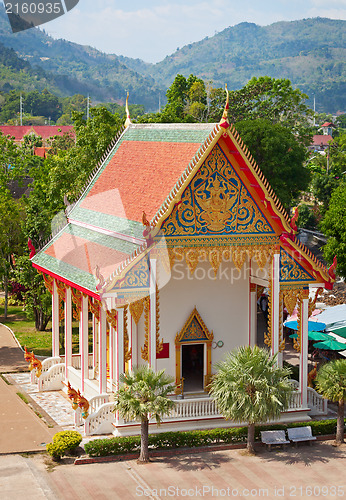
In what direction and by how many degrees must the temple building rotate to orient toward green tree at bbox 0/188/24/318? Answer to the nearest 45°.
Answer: approximately 135° to its right

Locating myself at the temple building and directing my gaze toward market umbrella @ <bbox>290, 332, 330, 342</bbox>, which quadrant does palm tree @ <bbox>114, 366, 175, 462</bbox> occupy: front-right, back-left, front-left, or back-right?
back-right

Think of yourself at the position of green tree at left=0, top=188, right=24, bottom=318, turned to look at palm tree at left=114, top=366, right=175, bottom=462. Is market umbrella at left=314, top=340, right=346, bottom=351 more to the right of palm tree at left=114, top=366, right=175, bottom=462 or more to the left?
left

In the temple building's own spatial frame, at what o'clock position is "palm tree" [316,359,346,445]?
The palm tree is roughly at 10 o'clock from the temple building.

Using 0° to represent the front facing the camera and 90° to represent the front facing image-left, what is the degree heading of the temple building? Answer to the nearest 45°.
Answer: approximately 0°

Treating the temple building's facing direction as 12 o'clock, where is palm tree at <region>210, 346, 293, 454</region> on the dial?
The palm tree is roughly at 11 o'clock from the temple building.

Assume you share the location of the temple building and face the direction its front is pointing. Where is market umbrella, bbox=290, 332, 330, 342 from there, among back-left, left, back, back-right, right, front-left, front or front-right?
back-left

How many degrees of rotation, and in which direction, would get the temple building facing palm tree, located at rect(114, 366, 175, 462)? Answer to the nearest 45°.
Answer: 0° — it already faces it
